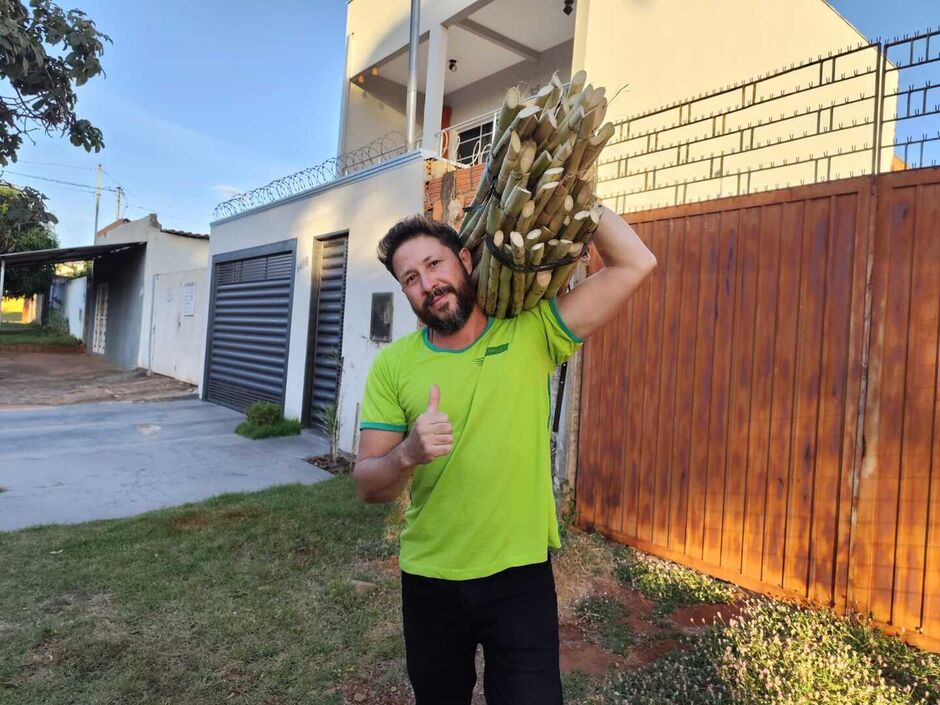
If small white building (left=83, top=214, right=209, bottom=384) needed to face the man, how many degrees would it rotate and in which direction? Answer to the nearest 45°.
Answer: approximately 45° to its left

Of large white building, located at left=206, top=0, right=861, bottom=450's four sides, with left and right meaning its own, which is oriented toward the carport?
right

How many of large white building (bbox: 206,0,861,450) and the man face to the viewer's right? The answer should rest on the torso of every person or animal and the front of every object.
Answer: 0

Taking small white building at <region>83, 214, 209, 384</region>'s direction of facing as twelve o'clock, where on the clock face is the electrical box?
The electrical box is roughly at 10 o'clock from the small white building.

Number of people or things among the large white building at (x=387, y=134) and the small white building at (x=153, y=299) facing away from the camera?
0

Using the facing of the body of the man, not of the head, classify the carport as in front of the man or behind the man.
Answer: behind

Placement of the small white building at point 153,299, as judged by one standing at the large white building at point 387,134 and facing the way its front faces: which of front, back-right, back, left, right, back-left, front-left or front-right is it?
right

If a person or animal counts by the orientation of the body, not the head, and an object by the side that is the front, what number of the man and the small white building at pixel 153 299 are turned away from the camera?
0

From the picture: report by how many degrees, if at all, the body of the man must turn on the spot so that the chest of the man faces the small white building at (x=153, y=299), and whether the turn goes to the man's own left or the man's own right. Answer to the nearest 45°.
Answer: approximately 135° to the man's own right

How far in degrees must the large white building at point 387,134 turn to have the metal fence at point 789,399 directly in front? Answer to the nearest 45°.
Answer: approximately 90° to its left

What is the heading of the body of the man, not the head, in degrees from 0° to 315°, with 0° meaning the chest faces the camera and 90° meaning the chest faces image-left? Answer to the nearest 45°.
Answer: approximately 0°

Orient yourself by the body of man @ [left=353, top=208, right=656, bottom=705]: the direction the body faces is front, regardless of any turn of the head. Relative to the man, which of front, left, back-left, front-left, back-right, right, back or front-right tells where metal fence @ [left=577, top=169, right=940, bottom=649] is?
back-left

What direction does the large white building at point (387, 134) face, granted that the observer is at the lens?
facing the viewer and to the left of the viewer

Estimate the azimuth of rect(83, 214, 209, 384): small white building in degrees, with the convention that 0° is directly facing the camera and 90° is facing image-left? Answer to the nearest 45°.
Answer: approximately 45°
